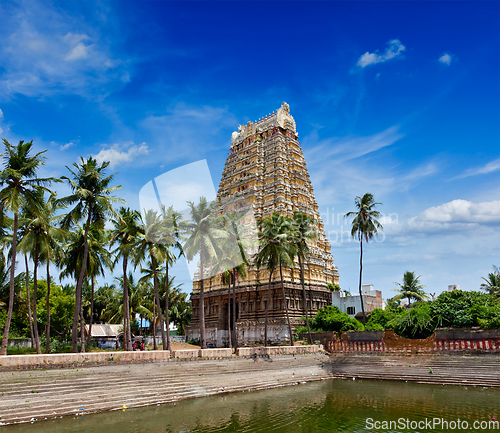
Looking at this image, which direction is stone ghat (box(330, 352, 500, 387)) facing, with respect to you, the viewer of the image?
facing the viewer and to the left of the viewer

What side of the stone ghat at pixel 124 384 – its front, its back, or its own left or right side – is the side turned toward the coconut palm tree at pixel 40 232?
back

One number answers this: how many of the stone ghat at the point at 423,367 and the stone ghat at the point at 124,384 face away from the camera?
0

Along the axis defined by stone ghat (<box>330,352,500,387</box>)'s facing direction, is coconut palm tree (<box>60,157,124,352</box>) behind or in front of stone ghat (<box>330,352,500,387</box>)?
in front

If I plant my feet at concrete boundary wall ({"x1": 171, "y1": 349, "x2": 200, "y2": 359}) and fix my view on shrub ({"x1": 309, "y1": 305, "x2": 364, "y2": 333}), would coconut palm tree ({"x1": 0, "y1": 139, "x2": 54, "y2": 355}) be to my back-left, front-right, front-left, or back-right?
back-left

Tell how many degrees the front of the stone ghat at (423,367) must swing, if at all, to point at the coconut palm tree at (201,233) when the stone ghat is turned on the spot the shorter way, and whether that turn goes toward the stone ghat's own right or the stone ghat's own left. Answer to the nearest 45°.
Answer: approximately 45° to the stone ghat's own right

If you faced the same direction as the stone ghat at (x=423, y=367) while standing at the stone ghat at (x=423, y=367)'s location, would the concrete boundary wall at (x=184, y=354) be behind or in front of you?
in front

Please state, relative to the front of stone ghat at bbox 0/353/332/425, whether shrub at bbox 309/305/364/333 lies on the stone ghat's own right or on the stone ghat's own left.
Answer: on the stone ghat's own left

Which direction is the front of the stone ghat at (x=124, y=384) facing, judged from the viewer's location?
facing the viewer and to the right of the viewer

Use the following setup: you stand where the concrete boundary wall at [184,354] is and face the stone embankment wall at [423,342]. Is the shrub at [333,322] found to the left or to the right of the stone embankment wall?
left
